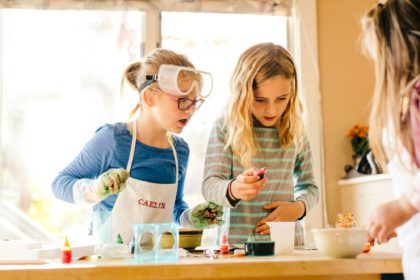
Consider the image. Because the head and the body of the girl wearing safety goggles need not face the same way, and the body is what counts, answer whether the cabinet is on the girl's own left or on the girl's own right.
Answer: on the girl's own left

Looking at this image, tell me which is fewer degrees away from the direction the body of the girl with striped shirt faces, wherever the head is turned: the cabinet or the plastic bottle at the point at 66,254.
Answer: the plastic bottle

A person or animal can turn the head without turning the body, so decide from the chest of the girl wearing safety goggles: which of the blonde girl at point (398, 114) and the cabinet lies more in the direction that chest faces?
the blonde girl

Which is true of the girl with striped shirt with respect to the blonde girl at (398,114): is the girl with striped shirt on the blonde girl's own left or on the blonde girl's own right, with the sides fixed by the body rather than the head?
on the blonde girl's own right

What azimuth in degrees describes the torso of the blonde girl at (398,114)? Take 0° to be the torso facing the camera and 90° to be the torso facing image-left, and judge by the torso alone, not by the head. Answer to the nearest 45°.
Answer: approximately 90°

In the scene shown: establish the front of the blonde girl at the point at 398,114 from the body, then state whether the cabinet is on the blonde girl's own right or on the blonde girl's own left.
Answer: on the blonde girl's own right

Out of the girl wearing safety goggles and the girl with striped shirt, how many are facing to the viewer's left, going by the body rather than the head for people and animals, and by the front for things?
0

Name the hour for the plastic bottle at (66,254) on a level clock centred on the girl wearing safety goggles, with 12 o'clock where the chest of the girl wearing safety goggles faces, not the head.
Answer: The plastic bottle is roughly at 2 o'clock from the girl wearing safety goggles.

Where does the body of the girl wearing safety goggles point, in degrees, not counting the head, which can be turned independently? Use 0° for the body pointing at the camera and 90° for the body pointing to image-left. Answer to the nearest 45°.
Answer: approximately 315°

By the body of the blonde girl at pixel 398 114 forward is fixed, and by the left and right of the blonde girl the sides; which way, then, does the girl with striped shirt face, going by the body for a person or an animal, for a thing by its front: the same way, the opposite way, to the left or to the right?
to the left

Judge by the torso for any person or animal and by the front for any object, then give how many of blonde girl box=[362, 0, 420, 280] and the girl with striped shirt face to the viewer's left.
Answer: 1

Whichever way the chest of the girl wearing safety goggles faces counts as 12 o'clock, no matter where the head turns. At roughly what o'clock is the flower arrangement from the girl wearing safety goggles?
The flower arrangement is roughly at 9 o'clock from the girl wearing safety goggles.

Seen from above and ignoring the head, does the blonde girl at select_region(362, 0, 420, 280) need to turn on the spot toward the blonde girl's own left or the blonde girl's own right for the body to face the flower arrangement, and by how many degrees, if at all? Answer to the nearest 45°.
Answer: approximately 90° to the blonde girl's own right

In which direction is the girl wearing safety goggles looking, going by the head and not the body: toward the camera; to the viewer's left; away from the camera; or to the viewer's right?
to the viewer's right
